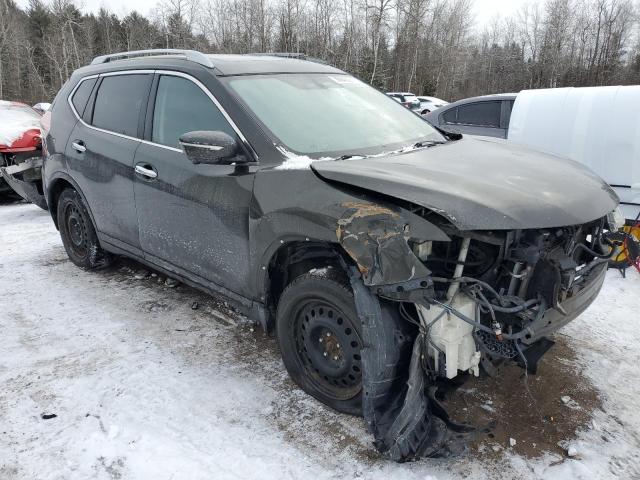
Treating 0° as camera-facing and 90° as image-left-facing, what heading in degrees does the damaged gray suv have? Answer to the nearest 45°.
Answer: approximately 315°

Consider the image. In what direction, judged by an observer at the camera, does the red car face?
facing the viewer and to the right of the viewer

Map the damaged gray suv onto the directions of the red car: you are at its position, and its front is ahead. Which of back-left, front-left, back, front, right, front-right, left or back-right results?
front-right

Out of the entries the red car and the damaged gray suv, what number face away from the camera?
0

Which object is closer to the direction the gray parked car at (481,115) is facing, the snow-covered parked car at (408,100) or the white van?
the white van

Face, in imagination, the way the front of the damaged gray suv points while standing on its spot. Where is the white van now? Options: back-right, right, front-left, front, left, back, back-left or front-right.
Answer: left

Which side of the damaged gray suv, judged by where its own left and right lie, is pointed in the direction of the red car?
back

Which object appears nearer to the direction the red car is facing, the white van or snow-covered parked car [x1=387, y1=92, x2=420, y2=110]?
the white van

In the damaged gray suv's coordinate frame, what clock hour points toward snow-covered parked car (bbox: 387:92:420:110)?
The snow-covered parked car is roughly at 8 o'clock from the damaged gray suv.

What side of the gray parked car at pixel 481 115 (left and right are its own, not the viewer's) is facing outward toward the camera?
right

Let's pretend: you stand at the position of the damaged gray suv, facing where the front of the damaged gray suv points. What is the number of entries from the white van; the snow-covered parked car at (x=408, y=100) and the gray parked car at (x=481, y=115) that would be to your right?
0

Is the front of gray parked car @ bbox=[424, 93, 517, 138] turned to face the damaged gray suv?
no

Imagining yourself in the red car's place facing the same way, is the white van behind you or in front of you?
in front

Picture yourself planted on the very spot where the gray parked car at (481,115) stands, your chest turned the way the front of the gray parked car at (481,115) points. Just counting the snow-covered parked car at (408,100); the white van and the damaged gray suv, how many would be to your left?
1

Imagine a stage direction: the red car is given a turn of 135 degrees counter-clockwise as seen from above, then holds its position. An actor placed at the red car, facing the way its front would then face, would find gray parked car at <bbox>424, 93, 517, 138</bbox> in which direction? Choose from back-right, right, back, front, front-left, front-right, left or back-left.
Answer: back-right

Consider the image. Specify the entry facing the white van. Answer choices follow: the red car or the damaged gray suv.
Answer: the red car
